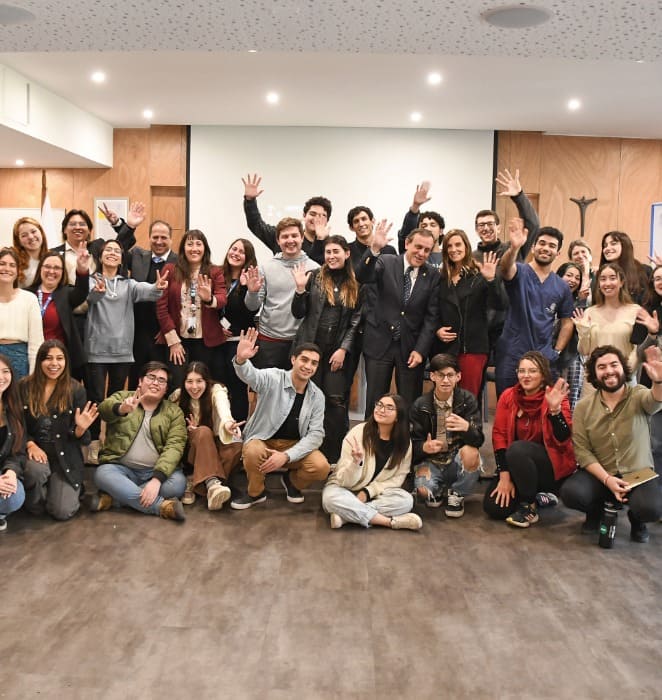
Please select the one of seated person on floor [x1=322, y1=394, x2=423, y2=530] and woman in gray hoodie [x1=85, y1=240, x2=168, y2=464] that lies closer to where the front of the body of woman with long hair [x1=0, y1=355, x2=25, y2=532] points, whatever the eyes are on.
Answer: the seated person on floor

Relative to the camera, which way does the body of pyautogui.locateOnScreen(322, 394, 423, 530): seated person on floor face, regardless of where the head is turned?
toward the camera

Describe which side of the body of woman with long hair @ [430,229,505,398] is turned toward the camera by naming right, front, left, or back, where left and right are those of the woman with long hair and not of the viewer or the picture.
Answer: front

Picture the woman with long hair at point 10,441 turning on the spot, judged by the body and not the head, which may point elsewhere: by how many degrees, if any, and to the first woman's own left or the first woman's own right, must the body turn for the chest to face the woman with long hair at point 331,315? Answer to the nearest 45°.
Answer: approximately 90° to the first woman's own left

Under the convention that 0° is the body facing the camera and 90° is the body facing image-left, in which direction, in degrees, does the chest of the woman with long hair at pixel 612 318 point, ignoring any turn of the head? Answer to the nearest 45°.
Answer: approximately 0°

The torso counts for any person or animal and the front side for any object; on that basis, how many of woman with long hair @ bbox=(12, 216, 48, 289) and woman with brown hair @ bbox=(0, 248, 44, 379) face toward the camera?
2

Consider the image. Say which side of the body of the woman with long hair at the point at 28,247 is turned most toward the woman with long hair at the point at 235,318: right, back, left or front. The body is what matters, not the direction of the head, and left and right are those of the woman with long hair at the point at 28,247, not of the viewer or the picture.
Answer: left

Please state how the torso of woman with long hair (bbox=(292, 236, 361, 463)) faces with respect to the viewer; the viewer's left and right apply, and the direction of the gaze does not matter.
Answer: facing the viewer

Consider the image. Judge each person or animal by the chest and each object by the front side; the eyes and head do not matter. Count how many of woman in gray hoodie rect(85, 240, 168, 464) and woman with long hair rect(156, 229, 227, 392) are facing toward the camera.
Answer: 2
